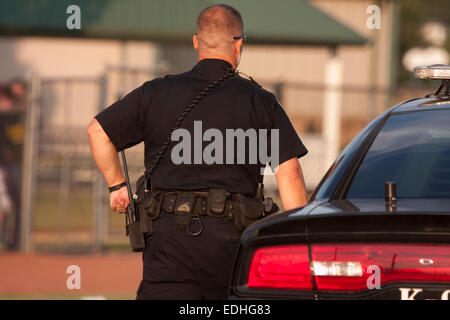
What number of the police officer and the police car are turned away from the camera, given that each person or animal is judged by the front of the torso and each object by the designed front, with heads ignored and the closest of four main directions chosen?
2

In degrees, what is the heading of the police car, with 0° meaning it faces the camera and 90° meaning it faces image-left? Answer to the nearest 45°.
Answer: approximately 180°

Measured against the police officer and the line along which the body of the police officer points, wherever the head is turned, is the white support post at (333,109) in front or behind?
in front

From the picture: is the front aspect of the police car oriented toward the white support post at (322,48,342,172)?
yes

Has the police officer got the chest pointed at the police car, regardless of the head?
no

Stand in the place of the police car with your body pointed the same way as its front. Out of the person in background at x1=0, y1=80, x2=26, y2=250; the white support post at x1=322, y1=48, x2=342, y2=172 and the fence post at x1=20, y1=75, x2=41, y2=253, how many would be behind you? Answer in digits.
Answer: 0

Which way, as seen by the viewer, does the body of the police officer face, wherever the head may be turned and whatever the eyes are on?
away from the camera

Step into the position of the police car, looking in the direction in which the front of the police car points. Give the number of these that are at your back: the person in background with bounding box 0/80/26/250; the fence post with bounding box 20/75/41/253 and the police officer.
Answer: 0

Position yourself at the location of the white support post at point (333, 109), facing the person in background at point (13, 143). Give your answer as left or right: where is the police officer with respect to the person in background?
left

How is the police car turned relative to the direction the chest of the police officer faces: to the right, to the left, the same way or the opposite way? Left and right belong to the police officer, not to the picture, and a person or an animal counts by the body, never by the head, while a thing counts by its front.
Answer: the same way

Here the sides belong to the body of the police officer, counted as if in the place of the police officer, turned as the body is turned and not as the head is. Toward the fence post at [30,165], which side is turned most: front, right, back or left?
front

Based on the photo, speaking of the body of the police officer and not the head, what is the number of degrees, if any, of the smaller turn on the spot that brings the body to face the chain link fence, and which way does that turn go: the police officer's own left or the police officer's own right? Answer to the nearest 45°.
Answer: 0° — they already face it
